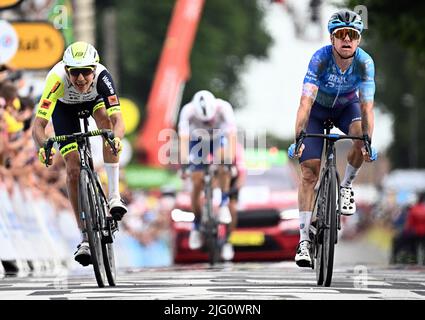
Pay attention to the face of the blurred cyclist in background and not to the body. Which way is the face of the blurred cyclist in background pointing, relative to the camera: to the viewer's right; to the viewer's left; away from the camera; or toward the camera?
toward the camera

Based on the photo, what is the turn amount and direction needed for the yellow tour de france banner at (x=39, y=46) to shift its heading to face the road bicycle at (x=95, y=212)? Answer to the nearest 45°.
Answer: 0° — it already faces it

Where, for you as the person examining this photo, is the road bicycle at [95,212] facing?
facing the viewer

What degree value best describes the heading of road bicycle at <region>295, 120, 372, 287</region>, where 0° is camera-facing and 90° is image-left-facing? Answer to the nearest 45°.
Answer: approximately 0°

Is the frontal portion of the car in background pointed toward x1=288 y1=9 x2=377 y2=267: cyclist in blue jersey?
yes

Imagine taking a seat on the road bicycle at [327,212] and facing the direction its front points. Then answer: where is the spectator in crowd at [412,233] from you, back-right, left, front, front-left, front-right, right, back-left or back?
back

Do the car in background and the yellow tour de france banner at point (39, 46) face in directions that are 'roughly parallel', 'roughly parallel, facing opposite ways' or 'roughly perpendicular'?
roughly parallel

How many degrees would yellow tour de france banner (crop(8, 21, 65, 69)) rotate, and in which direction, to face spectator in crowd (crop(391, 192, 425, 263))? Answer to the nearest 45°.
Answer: approximately 90° to its left

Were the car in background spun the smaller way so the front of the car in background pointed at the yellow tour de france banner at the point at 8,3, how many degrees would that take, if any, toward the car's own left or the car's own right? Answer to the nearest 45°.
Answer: approximately 90° to the car's own right

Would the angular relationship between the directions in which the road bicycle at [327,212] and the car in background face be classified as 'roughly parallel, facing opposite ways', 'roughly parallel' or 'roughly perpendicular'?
roughly parallel

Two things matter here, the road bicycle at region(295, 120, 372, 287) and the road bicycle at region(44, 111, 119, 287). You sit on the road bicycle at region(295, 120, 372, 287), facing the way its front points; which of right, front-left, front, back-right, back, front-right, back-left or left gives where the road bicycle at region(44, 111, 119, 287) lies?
right

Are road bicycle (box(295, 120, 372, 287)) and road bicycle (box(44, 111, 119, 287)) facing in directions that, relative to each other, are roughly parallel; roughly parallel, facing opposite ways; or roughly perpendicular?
roughly parallel

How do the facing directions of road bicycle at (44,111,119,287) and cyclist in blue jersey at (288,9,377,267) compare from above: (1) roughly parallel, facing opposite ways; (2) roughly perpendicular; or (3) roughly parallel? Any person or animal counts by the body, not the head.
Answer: roughly parallel

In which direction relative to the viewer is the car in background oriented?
toward the camera
